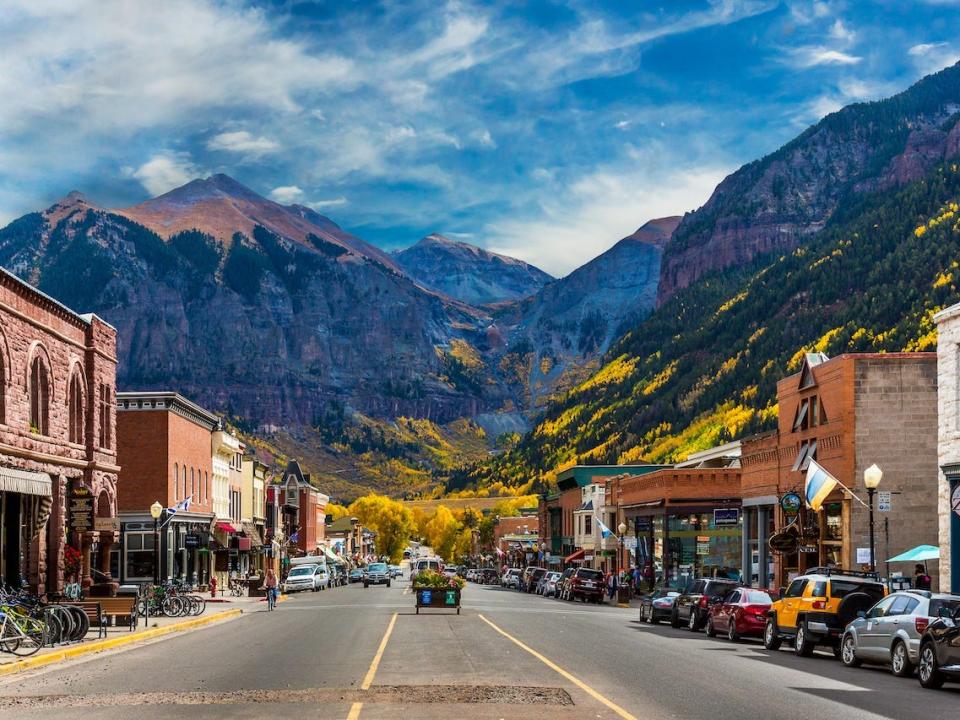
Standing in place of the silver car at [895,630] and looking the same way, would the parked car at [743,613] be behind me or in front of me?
in front

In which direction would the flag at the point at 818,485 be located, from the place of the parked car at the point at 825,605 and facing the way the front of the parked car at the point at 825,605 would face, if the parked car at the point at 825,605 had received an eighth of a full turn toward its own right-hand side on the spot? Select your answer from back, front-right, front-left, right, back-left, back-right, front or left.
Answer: front

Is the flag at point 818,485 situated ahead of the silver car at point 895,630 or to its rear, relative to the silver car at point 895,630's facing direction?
ahead

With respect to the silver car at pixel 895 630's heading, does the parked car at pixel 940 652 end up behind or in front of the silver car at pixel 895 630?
behind

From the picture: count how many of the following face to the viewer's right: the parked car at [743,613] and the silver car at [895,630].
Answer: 0
